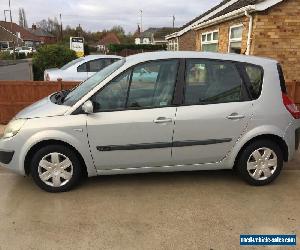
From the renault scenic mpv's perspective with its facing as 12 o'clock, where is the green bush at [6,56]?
The green bush is roughly at 2 o'clock from the renault scenic mpv.

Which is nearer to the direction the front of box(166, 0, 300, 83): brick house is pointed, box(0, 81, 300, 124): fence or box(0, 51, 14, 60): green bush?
the fence

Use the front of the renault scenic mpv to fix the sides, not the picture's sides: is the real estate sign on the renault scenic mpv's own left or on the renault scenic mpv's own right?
on the renault scenic mpv's own right

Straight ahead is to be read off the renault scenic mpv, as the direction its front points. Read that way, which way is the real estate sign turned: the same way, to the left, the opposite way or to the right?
to the left

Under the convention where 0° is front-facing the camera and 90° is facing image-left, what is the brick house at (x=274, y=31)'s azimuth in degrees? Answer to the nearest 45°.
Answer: approximately 45°

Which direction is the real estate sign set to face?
toward the camera

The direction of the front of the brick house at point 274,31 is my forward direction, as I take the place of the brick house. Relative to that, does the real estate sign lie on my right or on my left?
on my right

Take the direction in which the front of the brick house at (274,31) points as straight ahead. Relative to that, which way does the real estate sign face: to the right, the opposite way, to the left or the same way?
to the left

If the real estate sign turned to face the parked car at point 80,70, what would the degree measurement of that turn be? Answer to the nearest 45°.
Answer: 0° — it already faces it

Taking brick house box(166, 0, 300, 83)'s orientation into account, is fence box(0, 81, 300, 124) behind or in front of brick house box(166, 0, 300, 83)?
in front

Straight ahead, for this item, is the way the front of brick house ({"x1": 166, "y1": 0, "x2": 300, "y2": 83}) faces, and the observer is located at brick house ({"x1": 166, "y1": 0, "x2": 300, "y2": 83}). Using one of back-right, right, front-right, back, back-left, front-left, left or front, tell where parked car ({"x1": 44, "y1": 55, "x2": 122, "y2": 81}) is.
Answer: front-right

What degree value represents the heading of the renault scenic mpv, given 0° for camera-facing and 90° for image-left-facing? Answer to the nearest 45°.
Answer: approximately 90°

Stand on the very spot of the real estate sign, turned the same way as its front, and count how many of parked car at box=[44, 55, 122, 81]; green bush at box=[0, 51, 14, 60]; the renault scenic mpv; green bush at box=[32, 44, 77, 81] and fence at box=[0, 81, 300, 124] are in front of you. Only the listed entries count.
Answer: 4

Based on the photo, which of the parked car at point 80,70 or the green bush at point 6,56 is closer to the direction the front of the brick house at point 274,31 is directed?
the parked car

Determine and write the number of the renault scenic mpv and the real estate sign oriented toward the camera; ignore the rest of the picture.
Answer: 1
